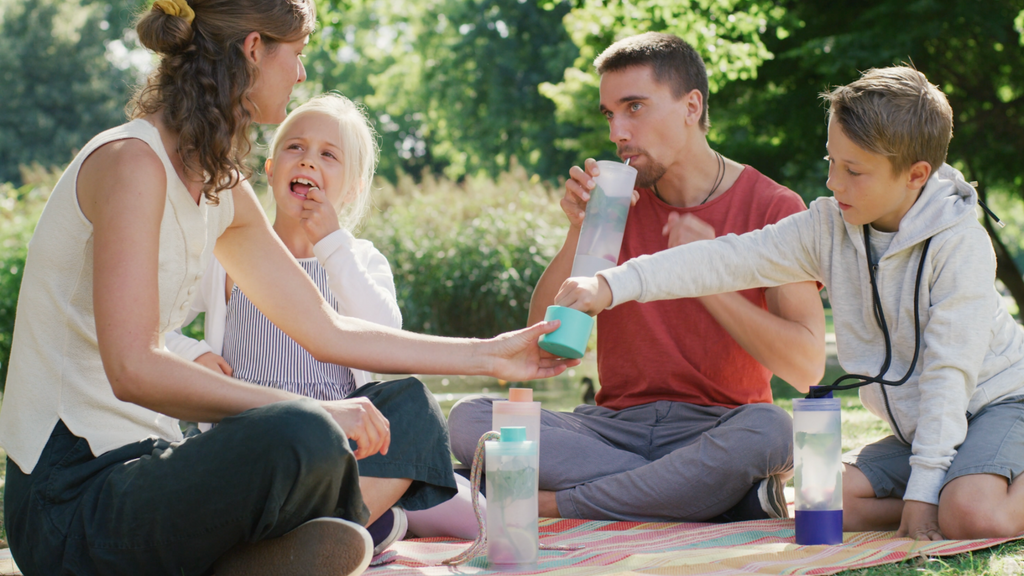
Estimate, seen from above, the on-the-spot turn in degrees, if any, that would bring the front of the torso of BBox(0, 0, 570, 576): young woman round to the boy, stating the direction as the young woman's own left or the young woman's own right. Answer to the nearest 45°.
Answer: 0° — they already face them

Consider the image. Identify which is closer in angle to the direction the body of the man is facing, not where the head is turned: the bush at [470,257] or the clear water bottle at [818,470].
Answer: the clear water bottle

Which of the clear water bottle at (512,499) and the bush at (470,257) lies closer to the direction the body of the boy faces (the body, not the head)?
the clear water bottle

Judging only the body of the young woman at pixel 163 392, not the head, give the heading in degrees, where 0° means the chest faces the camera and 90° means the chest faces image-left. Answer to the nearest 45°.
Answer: approximately 270°

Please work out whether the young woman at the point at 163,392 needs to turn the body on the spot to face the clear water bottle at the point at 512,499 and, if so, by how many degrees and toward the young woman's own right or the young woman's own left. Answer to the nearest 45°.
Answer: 0° — they already face it

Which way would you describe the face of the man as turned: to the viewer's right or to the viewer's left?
to the viewer's left

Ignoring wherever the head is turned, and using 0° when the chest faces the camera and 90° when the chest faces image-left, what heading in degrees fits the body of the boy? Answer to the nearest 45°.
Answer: approximately 45°

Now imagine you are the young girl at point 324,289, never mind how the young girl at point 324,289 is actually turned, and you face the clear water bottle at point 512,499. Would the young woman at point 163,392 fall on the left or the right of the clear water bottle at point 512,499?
right
